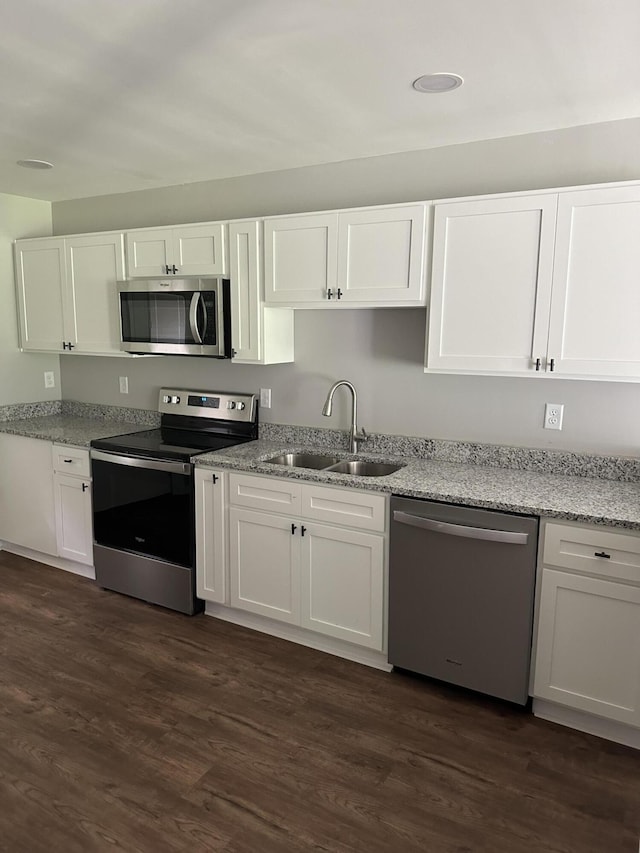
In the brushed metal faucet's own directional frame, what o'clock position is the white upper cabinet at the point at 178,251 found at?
The white upper cabinet is roughly at 2 o'clock from the brushed metal faucet.

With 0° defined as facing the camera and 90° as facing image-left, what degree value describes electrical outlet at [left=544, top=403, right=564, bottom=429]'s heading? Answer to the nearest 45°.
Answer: approximately 0°

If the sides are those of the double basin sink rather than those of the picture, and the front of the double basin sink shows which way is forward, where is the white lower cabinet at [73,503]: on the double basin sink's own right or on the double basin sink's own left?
on the double basin sink's own right

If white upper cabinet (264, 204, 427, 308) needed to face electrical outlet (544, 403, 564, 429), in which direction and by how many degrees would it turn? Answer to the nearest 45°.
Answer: approximately 135° to its left

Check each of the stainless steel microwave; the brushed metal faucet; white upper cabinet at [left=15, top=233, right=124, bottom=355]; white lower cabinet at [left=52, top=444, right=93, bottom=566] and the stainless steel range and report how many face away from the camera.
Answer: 0

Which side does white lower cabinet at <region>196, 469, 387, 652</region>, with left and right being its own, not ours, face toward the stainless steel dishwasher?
left

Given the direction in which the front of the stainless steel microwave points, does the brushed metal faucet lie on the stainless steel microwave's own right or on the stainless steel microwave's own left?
on the stainless steel microwave's own left

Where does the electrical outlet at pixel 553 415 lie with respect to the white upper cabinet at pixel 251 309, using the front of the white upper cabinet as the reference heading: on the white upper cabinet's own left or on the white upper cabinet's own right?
on the white upper cabinet's own left

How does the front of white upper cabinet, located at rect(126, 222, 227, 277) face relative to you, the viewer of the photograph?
facing the viewer and to the left of the viewer

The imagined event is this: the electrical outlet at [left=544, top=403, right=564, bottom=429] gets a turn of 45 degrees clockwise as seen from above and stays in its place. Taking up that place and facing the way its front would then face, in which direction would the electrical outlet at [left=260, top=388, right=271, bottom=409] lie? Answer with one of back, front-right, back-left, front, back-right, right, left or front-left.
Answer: front-right

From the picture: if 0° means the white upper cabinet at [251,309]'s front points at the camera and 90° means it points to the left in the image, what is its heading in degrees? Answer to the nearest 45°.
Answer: approximately 45°
